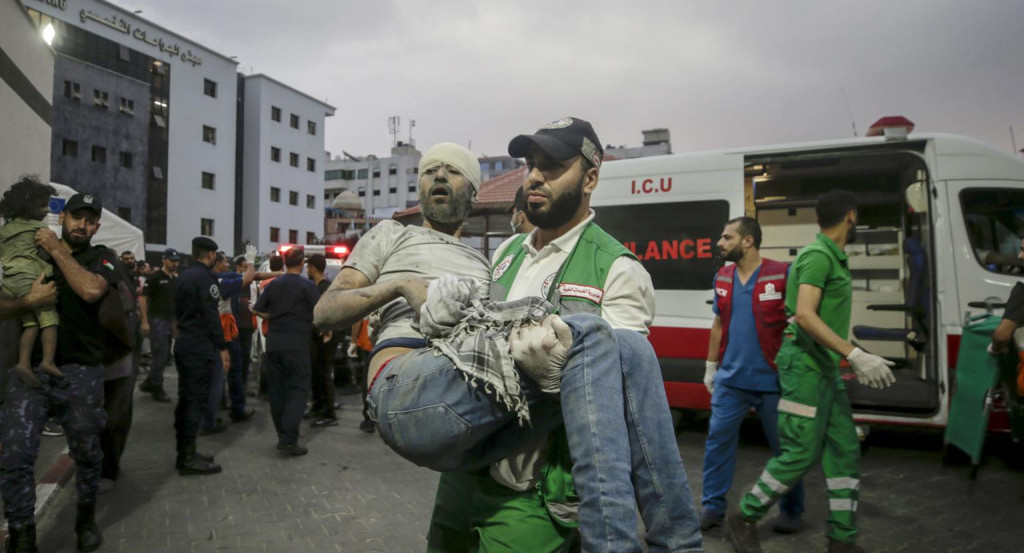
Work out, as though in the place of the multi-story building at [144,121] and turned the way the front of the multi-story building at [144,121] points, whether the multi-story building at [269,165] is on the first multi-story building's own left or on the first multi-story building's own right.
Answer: on the first multi-story building's own left

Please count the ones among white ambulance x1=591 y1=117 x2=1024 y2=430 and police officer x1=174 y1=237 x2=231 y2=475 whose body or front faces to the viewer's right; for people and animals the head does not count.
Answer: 2

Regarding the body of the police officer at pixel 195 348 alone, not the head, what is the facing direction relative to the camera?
to the viewer's right

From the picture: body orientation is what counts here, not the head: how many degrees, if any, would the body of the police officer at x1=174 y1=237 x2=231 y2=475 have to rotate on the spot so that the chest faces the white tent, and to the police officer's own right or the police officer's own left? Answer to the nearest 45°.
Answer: approximately 90° to the police officer's own left

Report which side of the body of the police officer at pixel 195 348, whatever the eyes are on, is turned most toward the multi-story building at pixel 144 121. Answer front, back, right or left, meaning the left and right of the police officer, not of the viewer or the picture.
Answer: left

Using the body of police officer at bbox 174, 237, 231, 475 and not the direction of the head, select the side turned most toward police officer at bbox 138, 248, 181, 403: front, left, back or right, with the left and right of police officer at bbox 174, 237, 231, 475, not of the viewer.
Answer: left

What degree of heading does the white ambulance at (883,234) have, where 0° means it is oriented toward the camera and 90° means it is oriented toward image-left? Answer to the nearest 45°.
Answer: approximately 270°

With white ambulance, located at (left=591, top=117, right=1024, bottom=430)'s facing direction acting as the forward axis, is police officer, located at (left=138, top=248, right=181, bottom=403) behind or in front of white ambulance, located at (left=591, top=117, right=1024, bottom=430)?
behind

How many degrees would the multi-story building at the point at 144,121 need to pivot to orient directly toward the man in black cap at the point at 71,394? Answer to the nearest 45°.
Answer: approximately 45° to its right

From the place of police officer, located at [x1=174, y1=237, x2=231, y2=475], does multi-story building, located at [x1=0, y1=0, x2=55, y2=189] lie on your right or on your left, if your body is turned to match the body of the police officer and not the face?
on your left
